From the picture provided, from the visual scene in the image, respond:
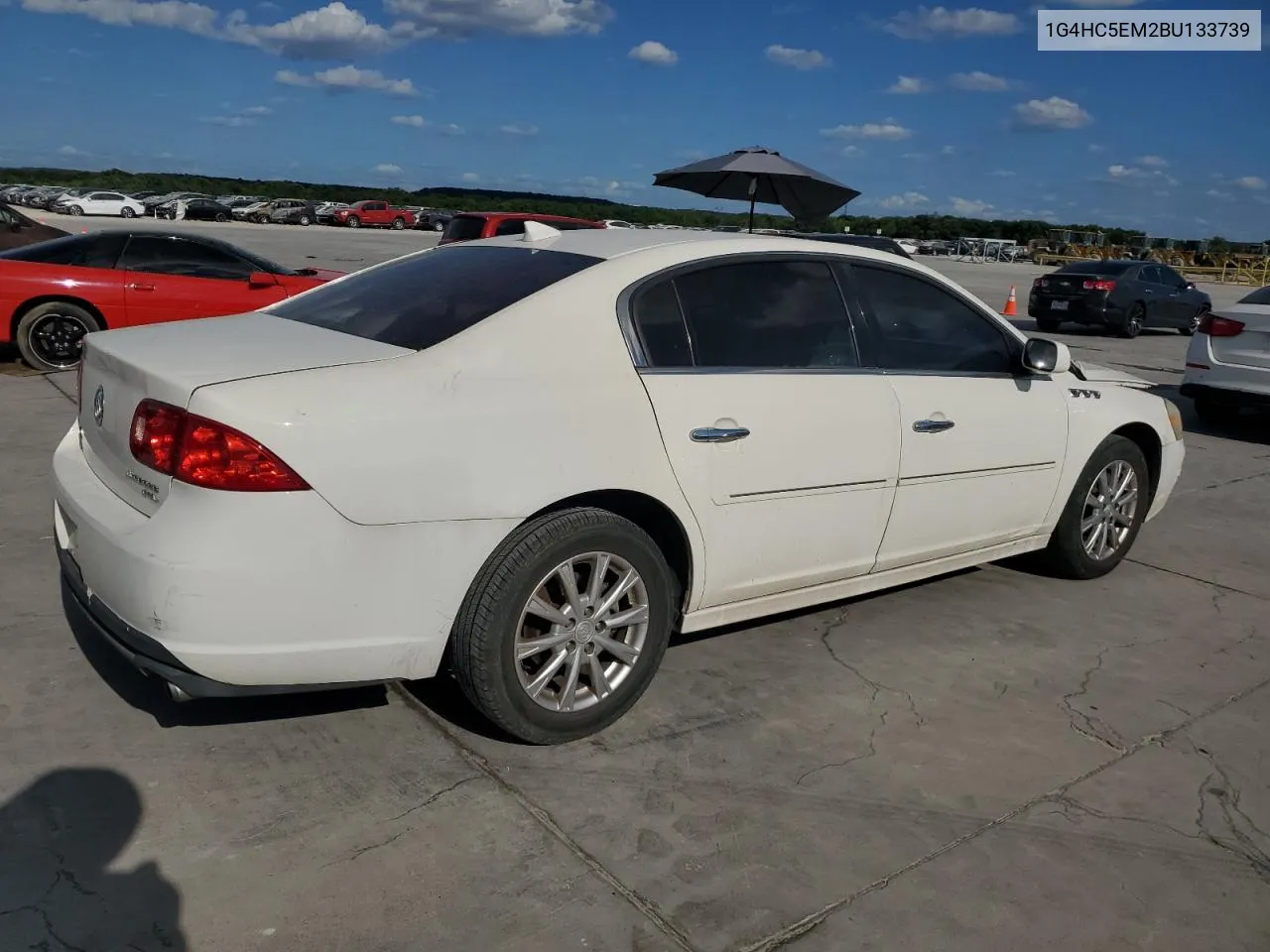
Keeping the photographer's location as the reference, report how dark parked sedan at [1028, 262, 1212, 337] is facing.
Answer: facing away from the viewer and to the right of the viewer

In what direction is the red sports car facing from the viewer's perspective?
to the viewer's right

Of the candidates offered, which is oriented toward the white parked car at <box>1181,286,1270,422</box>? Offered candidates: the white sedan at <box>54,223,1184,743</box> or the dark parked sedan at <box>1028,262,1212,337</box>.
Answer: the white sedan

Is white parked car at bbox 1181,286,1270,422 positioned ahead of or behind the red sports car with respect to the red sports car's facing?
ahead

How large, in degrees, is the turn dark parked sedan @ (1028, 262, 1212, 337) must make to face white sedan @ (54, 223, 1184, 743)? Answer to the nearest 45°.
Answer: approximately 135° to its right

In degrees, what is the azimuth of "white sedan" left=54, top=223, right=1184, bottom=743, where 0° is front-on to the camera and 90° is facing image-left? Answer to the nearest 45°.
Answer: approximately 225°

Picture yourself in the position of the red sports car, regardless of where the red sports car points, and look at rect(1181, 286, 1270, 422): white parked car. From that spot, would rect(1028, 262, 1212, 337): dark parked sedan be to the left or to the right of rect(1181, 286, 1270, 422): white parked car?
left
